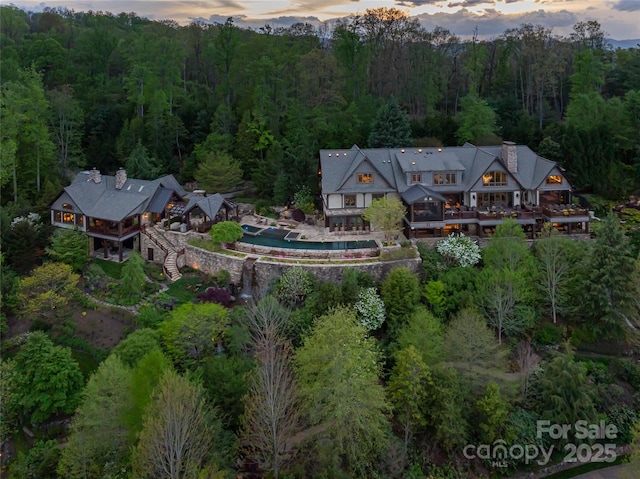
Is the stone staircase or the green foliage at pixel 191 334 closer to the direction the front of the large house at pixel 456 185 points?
the green foliage

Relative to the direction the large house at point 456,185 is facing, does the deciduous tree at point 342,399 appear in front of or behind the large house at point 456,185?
in front

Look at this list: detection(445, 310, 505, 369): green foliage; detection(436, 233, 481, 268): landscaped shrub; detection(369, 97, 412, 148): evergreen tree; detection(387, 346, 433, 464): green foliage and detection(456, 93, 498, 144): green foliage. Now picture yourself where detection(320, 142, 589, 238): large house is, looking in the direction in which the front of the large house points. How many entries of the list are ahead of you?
3

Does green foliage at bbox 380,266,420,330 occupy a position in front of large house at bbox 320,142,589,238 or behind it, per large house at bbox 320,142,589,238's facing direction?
in front

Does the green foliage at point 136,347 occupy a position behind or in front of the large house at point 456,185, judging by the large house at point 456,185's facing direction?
in front

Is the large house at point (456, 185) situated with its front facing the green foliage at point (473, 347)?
yes

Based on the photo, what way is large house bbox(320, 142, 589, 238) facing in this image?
toward the camera

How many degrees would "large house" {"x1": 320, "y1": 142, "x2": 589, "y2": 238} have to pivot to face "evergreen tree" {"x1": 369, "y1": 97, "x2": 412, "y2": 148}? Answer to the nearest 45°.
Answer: approximately 135° to its right

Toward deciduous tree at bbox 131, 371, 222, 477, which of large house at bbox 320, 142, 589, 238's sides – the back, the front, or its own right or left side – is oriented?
front

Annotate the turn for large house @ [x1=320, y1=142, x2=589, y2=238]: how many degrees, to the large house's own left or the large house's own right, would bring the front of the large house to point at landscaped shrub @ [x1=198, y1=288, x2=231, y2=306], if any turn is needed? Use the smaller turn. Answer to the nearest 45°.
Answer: approximately 45° to the large house's own right

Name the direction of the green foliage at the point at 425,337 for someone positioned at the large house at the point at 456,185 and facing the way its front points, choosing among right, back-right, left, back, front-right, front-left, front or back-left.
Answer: front

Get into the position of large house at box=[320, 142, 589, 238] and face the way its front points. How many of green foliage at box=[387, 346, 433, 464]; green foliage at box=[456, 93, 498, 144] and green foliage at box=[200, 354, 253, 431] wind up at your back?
1

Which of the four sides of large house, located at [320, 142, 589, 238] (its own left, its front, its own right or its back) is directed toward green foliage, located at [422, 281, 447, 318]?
front

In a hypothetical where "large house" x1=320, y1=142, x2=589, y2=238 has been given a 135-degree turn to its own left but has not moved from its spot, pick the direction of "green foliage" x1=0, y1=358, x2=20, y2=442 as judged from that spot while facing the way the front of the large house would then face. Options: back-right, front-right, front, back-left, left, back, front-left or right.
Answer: back

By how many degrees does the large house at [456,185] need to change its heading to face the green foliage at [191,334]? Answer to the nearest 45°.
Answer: approximately 45° to its right

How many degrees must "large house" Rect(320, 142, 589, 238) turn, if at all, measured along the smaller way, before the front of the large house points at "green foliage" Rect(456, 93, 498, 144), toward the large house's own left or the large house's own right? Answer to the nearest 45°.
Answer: approximately 180°

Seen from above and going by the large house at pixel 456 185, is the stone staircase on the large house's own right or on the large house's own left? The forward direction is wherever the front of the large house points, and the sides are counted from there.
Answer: on the large house's own right

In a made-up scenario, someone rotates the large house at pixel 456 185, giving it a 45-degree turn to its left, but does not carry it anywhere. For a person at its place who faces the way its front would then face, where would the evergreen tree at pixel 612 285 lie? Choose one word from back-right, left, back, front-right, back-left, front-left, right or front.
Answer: front
